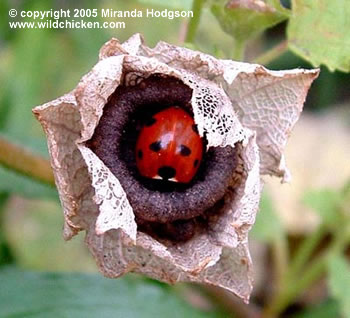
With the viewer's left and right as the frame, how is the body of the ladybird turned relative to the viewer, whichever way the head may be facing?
facing the viewer
